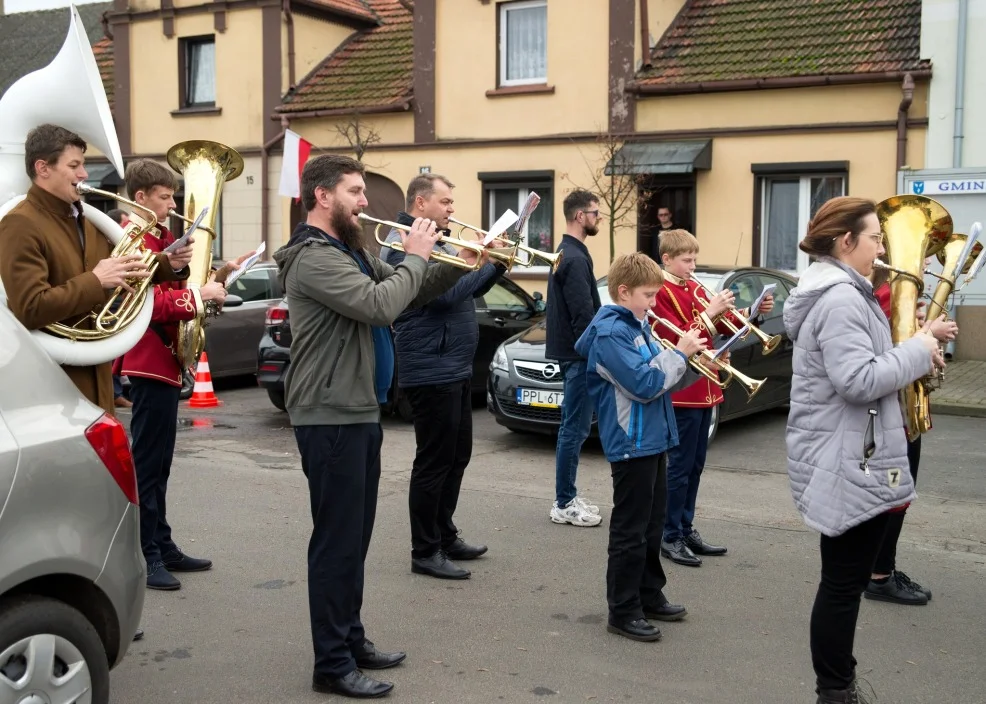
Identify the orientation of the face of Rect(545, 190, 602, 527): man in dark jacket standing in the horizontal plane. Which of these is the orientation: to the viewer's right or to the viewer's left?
to the viewer's right

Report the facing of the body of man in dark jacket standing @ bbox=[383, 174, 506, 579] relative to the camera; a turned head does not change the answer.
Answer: to the viewer's right

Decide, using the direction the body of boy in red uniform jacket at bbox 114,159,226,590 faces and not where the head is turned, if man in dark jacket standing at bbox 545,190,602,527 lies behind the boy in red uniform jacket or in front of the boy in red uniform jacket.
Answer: in front

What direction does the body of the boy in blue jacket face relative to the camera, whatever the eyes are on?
to the viewer's right

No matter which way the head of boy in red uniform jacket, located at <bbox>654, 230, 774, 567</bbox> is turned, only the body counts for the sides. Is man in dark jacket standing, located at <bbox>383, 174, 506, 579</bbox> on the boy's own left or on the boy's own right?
on the boy's own right

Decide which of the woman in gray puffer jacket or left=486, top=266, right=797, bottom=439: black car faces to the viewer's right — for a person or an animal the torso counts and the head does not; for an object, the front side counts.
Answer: the woman in gray puffer jacket

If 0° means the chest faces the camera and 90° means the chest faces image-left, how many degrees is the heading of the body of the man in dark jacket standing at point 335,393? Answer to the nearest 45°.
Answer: approximately 270°

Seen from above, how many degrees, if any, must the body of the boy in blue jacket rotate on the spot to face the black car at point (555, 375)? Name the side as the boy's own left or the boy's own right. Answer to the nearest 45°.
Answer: approximately 90° to the boy's own left

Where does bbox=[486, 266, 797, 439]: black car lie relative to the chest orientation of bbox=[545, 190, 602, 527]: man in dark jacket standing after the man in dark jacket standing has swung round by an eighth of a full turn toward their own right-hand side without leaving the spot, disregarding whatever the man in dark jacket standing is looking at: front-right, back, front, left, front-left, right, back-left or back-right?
back-left

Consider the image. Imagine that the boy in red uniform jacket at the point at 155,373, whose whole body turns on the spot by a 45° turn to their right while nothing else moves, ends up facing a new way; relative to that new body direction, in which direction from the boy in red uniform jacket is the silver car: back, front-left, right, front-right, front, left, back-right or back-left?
front-right

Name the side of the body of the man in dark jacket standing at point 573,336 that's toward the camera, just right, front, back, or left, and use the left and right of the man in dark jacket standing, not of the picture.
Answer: right

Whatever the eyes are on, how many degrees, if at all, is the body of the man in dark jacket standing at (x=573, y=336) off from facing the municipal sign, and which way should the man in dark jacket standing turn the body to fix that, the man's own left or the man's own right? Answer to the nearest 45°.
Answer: approximately 45° to the man's own left
